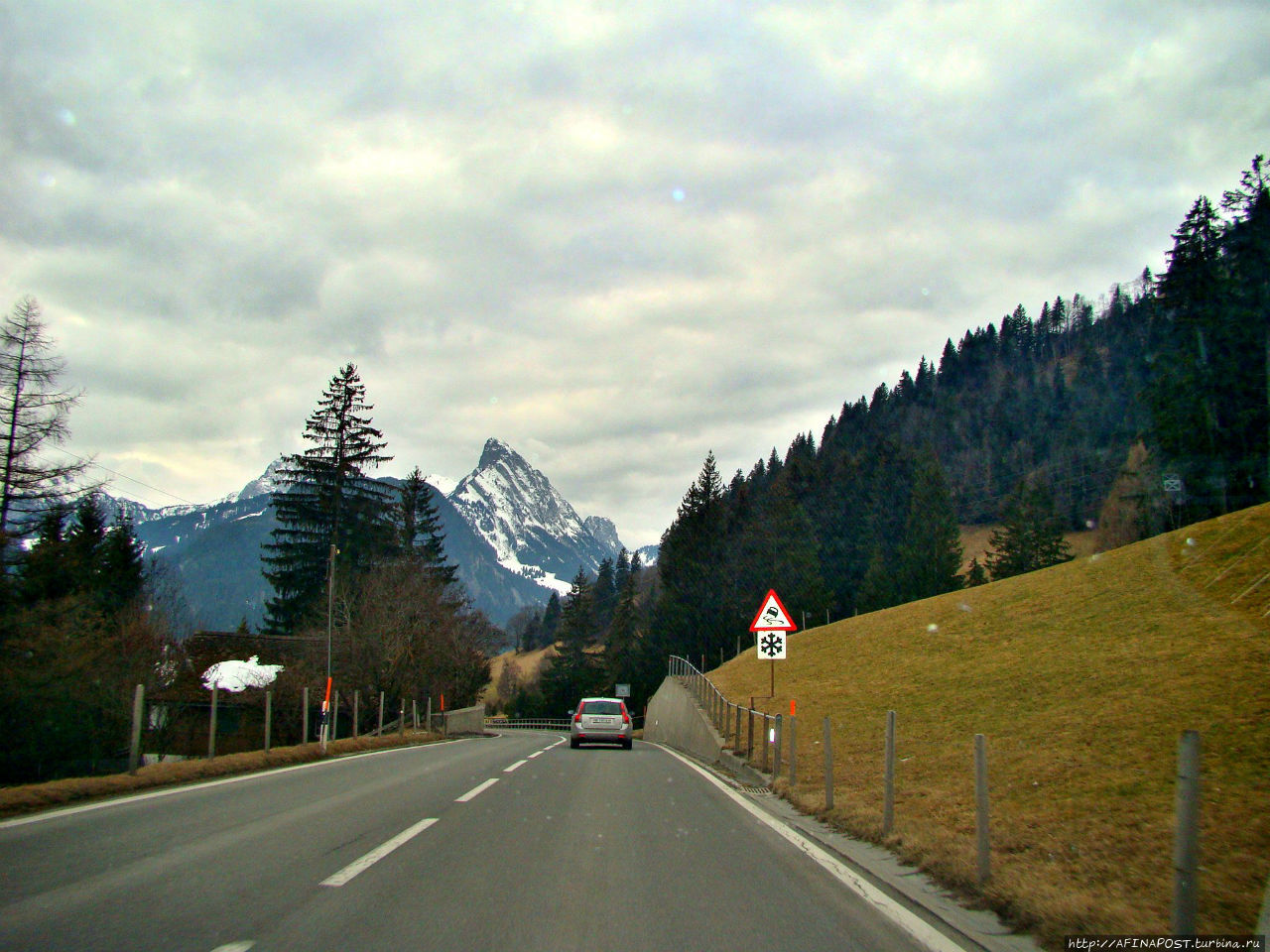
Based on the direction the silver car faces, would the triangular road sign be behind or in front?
behind

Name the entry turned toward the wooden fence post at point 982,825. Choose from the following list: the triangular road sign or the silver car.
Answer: the triangular road sign

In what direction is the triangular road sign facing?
toward the camera

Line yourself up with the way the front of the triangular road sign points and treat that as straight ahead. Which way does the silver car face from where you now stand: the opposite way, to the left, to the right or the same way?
the opposite way

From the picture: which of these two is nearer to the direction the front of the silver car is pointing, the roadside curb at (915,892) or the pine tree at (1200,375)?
the pine tree

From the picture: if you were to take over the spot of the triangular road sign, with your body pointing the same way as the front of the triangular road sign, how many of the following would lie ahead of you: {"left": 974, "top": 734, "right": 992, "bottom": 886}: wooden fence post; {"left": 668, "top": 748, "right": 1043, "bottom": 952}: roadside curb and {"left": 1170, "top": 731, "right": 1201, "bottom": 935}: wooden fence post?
3

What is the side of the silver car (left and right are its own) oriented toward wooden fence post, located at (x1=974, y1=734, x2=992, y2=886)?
back

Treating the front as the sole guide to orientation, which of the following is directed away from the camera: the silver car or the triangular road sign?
the silver car

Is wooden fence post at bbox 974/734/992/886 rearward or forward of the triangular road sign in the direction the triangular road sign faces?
forward

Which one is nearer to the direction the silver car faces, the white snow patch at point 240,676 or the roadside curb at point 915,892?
the white snow patch

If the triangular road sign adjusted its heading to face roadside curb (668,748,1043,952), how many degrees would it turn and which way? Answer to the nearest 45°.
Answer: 0° — it already faces it

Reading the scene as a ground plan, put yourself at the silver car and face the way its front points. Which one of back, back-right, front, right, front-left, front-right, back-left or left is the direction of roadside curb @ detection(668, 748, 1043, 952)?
back

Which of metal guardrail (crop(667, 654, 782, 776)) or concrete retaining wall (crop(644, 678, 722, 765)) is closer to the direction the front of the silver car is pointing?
the concrete retaining wall

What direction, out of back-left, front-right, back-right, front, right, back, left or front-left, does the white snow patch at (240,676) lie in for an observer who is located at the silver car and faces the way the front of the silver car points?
front-left

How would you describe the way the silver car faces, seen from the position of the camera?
facing away from the viewer

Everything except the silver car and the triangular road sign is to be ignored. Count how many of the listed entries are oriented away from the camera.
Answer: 1
